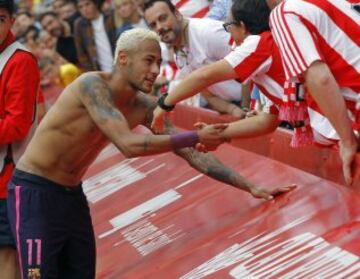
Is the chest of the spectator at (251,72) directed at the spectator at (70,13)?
no

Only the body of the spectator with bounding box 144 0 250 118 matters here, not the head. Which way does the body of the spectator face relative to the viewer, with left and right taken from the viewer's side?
facing the viewer and to the left of the viewer

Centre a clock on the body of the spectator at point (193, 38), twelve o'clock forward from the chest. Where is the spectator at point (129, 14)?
the spectator at point (129, 14) is roughly at 4 o'clock from the spectator at point (193, 38).

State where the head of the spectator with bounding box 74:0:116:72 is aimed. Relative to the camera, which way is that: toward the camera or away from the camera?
toward the camera

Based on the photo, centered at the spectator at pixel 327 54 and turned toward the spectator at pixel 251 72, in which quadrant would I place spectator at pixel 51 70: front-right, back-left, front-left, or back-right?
front-right

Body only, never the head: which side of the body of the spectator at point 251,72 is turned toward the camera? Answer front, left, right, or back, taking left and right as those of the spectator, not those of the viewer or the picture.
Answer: left

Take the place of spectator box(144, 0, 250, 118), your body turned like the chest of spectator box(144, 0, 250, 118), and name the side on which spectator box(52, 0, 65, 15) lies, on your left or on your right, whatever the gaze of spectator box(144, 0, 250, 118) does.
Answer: on your right

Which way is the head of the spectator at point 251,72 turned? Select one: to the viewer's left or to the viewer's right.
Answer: to the viewer's left

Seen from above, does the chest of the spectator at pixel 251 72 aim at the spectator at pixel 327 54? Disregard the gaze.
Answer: no

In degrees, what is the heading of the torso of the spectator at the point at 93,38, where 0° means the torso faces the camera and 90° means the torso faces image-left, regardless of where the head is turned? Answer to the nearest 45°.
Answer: approximately 0°

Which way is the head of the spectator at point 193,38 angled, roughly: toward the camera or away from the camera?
toward the camera
